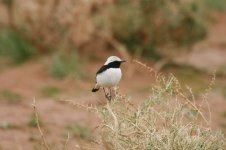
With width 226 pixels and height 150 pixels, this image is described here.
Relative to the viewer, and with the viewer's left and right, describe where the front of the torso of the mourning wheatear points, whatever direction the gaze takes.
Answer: facing the viewer and to the right of the viewer
